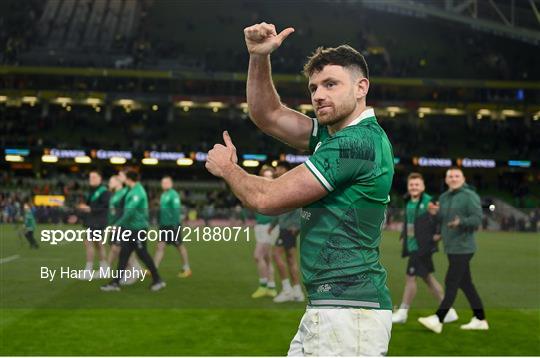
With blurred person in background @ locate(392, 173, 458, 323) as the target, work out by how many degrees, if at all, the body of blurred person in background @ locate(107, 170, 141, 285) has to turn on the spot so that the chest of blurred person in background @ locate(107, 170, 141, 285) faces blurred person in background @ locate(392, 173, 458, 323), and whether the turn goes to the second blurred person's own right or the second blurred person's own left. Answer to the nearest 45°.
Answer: approximately 135° to the second blurred person's own left

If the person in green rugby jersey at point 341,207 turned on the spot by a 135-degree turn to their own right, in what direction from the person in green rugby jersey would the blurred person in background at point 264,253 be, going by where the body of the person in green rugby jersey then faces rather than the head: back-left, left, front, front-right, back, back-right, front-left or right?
front-left

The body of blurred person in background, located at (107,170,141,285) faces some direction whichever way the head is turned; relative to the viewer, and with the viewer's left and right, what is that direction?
facing to the left of the viewer

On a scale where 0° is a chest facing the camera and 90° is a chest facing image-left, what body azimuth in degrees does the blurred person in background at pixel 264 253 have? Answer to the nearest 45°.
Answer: approximately 45°

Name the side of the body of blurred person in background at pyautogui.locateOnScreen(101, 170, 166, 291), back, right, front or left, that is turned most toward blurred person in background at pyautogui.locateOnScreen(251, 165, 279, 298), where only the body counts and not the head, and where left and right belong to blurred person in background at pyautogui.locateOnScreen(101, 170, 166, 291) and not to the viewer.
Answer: back

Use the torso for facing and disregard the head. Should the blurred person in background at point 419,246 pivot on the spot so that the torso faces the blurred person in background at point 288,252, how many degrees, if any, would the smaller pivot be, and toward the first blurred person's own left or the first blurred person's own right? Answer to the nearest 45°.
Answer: approximately 90° to the first blurred person's own right
